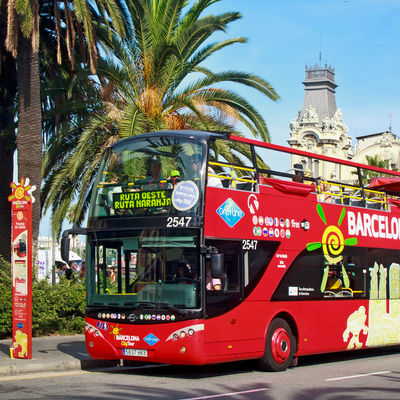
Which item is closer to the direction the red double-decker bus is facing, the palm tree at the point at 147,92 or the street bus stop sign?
the street bus stop sign

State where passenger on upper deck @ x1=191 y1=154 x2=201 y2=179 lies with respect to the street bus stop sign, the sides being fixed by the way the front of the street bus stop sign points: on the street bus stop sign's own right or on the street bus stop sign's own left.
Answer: on the street bus stop sign's own left

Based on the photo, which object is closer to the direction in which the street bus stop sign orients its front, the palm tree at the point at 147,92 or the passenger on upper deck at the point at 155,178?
the passenger on upper deck

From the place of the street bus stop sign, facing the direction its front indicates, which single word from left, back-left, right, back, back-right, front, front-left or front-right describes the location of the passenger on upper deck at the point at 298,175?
left

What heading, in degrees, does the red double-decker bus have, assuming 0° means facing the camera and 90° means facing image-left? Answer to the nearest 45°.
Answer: approximately 45°

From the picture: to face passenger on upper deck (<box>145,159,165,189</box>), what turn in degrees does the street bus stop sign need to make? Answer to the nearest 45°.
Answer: approximately 45° to its left

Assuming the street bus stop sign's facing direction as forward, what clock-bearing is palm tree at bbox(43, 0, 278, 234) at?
The palm tree is roughly at 7 o'clock from the street bus stop sign.

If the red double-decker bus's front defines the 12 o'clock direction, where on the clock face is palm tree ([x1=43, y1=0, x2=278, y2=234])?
The palm tree is roughly at 4 o'clock from the red double-decker bus.

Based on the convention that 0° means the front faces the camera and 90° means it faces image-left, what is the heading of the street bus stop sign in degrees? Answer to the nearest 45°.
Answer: approximately 0°
